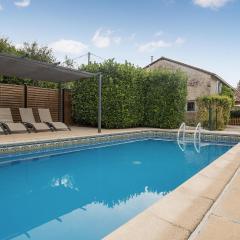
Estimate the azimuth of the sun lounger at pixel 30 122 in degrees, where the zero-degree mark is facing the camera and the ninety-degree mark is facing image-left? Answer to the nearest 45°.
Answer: approximately 315°

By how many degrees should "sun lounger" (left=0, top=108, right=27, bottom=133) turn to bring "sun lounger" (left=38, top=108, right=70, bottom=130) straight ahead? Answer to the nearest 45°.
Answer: approximately 90° to its left

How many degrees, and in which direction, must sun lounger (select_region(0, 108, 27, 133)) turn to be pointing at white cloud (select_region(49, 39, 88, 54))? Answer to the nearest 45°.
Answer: approximately 135° to its left

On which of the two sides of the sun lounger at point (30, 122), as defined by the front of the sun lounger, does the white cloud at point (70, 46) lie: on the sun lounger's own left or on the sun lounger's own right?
on the sun lounger's own left

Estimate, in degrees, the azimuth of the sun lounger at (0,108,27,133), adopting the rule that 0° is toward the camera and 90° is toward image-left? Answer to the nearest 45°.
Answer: approximately 315°

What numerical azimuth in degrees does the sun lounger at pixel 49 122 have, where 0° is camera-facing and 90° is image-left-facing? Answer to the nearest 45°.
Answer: approximately 315°

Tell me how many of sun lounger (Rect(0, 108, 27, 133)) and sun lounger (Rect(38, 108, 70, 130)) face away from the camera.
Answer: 0
